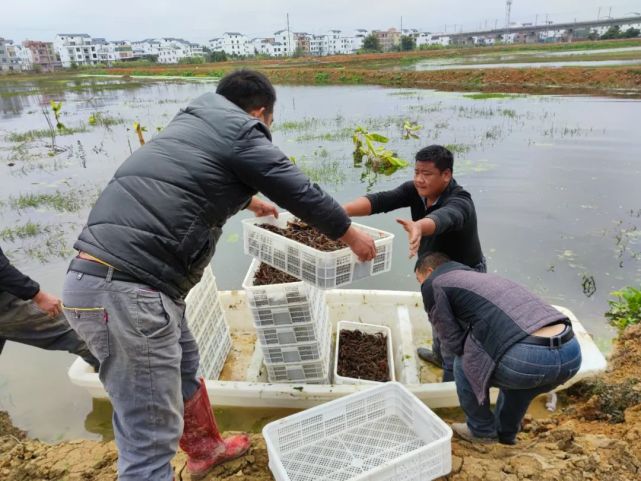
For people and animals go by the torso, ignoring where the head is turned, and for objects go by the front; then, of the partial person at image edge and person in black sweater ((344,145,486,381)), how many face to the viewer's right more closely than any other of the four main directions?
1

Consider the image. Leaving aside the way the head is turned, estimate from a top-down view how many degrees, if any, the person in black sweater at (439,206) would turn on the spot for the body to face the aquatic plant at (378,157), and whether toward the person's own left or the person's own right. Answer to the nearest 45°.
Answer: approximately 135° to the person's own right

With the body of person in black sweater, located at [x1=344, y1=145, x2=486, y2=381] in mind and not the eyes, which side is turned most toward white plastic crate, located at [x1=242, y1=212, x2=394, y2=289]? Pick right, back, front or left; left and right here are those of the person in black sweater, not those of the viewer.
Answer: front

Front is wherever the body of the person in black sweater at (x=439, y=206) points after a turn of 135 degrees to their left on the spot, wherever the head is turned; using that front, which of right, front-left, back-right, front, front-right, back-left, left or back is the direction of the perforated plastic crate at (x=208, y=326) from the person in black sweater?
back

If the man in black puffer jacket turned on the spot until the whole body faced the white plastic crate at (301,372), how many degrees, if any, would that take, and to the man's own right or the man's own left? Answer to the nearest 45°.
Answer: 0° — they already face it

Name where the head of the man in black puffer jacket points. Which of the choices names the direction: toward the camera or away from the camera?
away from the camera

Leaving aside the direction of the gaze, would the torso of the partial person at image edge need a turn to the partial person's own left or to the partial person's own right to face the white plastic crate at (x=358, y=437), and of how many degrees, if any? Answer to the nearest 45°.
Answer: approximately 45° to the partial person's own right

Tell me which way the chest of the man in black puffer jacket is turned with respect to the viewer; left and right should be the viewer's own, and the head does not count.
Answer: facing away from the viewer and to the right of the viewer

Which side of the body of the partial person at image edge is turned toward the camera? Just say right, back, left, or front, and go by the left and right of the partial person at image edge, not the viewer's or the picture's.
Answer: right

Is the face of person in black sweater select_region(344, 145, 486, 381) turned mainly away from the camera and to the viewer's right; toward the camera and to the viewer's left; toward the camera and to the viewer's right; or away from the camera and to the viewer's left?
toward the camera and to the viewer's left

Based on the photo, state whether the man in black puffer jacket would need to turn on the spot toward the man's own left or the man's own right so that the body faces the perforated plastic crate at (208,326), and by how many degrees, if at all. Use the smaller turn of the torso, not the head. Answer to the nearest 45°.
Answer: approximately 45° to the man's own left

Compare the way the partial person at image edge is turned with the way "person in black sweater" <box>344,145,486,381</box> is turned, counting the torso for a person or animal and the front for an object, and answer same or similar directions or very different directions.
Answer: very different directions

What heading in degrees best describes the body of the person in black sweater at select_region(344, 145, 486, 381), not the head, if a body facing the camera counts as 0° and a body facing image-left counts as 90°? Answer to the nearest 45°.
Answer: approximately 45°
